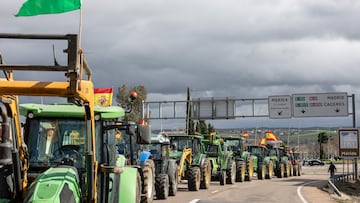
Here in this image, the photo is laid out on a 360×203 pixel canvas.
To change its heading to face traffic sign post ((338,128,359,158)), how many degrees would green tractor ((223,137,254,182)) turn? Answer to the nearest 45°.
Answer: approximately 135° to its left

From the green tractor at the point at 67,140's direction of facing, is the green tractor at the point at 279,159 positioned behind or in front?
behind

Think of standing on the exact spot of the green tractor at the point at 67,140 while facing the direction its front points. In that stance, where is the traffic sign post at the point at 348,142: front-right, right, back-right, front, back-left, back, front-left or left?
back

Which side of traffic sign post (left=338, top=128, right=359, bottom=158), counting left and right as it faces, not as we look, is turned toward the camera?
front

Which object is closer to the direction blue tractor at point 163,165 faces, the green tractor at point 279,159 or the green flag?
the green flag

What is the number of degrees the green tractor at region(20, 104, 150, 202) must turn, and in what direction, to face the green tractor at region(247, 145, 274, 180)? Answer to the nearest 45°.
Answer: approximately 180°

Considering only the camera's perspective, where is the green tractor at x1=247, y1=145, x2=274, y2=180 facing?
facing the viewer and to the left of the viewer

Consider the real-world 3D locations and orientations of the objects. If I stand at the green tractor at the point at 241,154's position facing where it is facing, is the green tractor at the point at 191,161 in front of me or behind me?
in front

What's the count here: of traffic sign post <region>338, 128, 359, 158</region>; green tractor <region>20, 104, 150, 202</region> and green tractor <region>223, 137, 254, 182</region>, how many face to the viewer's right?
0
